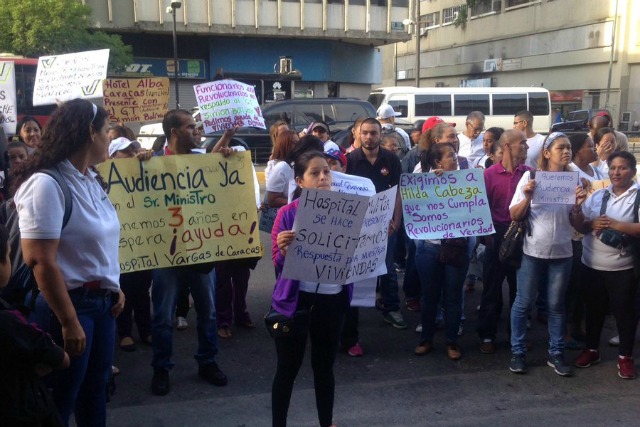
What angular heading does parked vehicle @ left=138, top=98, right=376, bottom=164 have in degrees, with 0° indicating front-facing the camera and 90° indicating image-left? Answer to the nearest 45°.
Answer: approximately 90°

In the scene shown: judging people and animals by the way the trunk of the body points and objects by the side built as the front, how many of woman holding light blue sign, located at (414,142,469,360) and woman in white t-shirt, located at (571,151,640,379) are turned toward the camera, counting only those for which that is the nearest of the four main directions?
2

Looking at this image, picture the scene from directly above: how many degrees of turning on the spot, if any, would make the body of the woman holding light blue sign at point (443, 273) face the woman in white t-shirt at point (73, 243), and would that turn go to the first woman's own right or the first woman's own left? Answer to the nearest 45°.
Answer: approximately 45° to the first woman's own right

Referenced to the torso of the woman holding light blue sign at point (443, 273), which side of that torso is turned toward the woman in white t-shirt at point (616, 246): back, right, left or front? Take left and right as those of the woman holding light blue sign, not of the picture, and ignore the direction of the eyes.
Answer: left

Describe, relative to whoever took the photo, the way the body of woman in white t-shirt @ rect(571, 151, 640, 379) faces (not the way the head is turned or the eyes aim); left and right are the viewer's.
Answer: facing the viewer

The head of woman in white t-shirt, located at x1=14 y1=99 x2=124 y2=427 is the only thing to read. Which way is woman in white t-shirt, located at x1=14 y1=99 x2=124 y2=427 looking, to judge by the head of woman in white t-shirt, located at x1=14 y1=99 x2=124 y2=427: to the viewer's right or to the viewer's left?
to the viewer's right

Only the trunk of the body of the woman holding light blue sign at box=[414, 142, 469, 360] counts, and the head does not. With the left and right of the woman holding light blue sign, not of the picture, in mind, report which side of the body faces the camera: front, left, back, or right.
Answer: front

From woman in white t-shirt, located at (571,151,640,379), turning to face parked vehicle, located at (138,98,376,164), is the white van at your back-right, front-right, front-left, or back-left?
front-right

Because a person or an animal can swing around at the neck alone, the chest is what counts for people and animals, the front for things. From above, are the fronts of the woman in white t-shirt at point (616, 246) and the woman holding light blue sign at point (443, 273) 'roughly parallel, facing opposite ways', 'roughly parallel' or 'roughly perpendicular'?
roughly parallel

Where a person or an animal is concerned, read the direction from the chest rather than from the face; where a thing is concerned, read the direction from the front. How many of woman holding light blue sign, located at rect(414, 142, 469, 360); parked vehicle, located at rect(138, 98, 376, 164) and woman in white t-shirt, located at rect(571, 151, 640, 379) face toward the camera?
2
